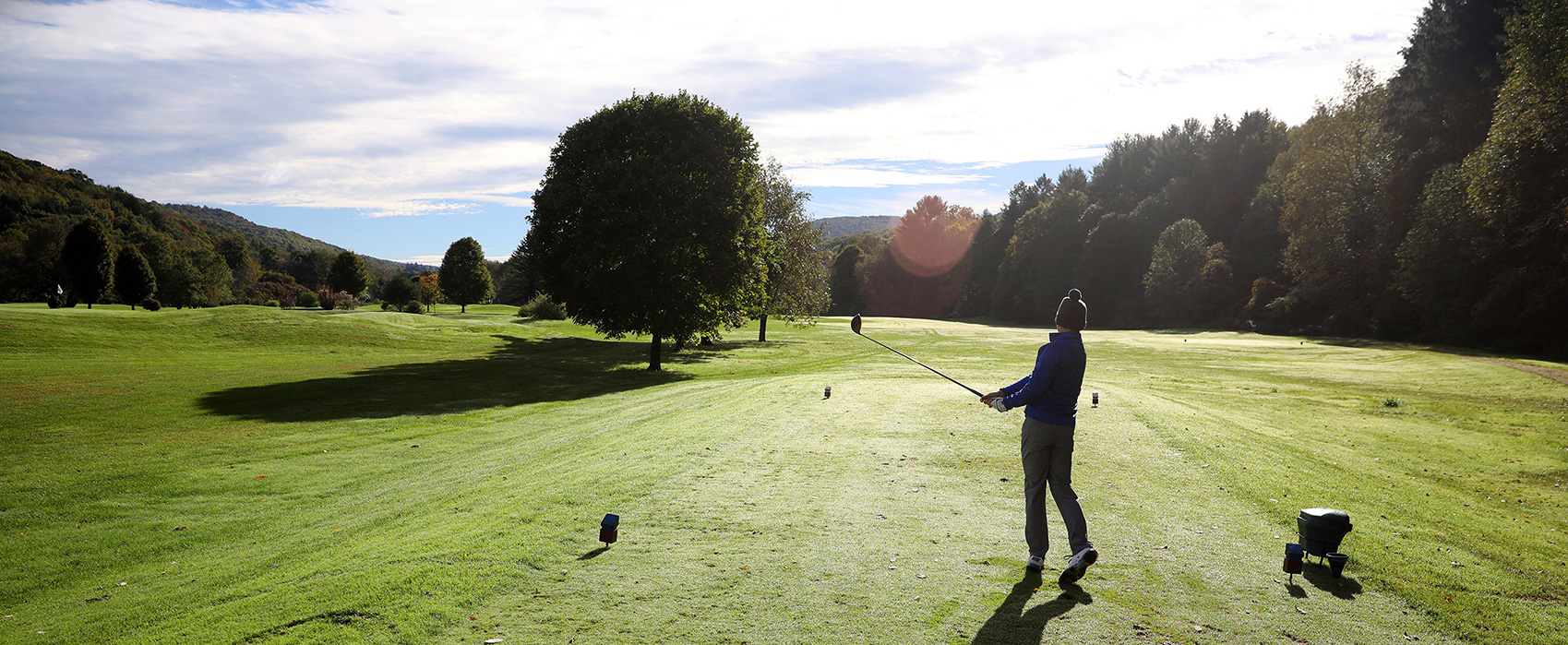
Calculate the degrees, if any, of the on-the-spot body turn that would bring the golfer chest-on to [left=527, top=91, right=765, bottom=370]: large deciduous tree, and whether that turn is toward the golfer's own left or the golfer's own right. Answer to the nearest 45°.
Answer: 0° — they already face it

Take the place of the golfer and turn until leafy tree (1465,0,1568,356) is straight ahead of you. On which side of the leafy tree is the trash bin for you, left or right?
right

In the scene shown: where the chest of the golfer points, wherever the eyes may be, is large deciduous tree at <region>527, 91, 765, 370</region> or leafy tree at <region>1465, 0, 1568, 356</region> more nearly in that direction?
the large deciduous tree

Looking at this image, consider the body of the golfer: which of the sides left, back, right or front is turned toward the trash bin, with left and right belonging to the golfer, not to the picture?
right

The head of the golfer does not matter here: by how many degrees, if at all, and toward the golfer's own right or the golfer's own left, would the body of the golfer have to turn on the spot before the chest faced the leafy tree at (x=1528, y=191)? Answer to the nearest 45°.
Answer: approximately 90° to the golfer's own right

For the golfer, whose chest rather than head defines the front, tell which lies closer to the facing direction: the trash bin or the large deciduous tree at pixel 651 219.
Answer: the large deciduous tree

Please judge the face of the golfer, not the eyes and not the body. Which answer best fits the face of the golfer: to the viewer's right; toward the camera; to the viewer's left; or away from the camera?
away from the camera

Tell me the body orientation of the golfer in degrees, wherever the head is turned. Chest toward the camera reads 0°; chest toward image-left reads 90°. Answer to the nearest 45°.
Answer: approximately 135°
